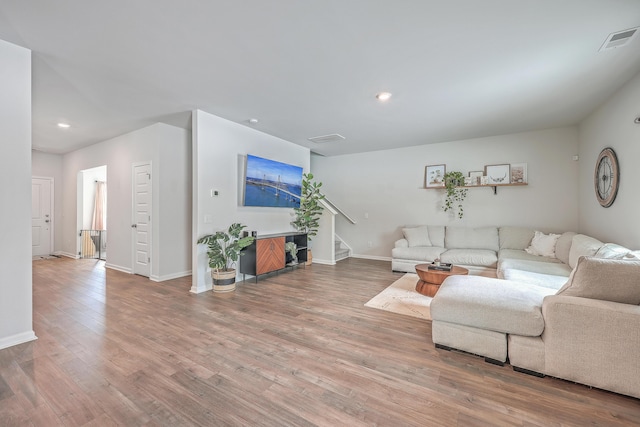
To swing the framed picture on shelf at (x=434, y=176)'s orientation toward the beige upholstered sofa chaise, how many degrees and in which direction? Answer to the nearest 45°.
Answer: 0° — it already faces it

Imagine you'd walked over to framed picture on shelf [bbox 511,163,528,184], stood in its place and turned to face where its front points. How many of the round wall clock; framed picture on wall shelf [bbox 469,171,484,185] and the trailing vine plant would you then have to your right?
2

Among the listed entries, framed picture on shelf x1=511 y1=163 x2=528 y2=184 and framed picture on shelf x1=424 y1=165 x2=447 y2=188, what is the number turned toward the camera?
2

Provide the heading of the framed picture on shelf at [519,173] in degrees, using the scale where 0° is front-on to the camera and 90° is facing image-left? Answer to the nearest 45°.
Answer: approximately 0°

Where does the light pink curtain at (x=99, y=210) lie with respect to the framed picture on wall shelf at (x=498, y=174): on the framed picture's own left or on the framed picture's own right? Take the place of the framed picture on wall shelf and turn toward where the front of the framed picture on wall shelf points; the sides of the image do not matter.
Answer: on the framed picture's own right

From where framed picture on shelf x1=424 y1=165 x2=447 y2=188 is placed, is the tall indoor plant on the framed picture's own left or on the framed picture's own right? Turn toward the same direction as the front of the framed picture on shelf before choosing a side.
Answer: on the framed picture's own right
